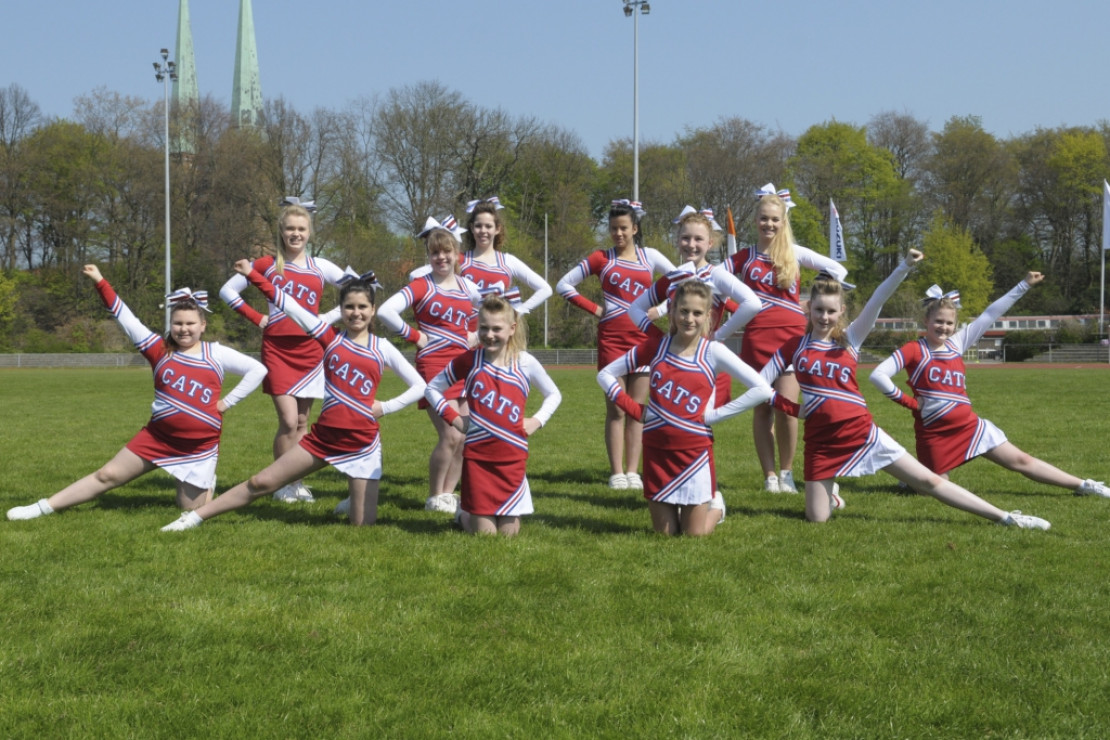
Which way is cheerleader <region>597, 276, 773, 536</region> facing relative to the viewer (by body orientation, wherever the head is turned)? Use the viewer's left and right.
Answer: facing the viewer

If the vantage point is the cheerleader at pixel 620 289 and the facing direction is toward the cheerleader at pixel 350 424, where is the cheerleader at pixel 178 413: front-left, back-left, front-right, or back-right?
front-right

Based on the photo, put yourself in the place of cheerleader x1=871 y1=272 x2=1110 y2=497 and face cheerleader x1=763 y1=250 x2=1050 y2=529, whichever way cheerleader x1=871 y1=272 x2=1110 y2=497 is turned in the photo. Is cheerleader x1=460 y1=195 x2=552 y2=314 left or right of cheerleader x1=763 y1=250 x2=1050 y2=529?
right

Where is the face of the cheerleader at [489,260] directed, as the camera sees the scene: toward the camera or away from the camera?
toward the camera

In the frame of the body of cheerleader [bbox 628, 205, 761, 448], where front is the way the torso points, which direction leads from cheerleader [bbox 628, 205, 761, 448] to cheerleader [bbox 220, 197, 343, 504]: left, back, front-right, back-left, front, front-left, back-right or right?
right

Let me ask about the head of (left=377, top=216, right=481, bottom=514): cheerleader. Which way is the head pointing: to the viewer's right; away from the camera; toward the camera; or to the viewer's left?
toward the camera

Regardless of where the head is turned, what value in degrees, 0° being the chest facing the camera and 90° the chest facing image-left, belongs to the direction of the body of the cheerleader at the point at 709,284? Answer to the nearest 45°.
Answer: approximately 0°

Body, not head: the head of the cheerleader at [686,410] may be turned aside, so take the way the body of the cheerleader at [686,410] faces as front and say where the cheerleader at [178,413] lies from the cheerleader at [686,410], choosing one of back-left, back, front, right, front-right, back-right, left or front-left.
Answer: right

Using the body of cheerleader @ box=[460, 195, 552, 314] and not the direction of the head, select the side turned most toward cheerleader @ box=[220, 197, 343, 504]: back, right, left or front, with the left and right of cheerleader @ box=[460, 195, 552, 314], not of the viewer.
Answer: right

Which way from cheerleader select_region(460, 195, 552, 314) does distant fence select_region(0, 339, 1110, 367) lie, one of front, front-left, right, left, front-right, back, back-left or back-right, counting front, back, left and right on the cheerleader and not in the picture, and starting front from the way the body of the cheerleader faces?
back

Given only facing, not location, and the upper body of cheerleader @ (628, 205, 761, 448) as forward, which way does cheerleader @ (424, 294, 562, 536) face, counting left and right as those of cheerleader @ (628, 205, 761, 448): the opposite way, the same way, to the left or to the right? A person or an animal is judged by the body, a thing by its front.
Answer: the same way

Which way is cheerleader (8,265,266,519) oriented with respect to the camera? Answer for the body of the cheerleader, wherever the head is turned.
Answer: toward the camera

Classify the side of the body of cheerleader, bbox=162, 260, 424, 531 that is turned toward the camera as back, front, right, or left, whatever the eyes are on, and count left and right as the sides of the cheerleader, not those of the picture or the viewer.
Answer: front

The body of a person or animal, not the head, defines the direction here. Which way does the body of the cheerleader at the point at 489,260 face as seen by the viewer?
toward the camera

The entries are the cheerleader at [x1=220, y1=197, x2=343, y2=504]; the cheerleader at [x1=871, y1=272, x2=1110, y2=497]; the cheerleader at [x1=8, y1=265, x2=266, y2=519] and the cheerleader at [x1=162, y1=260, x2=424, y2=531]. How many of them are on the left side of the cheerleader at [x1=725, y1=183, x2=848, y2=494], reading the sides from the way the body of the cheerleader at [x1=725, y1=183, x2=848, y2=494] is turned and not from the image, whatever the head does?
1
